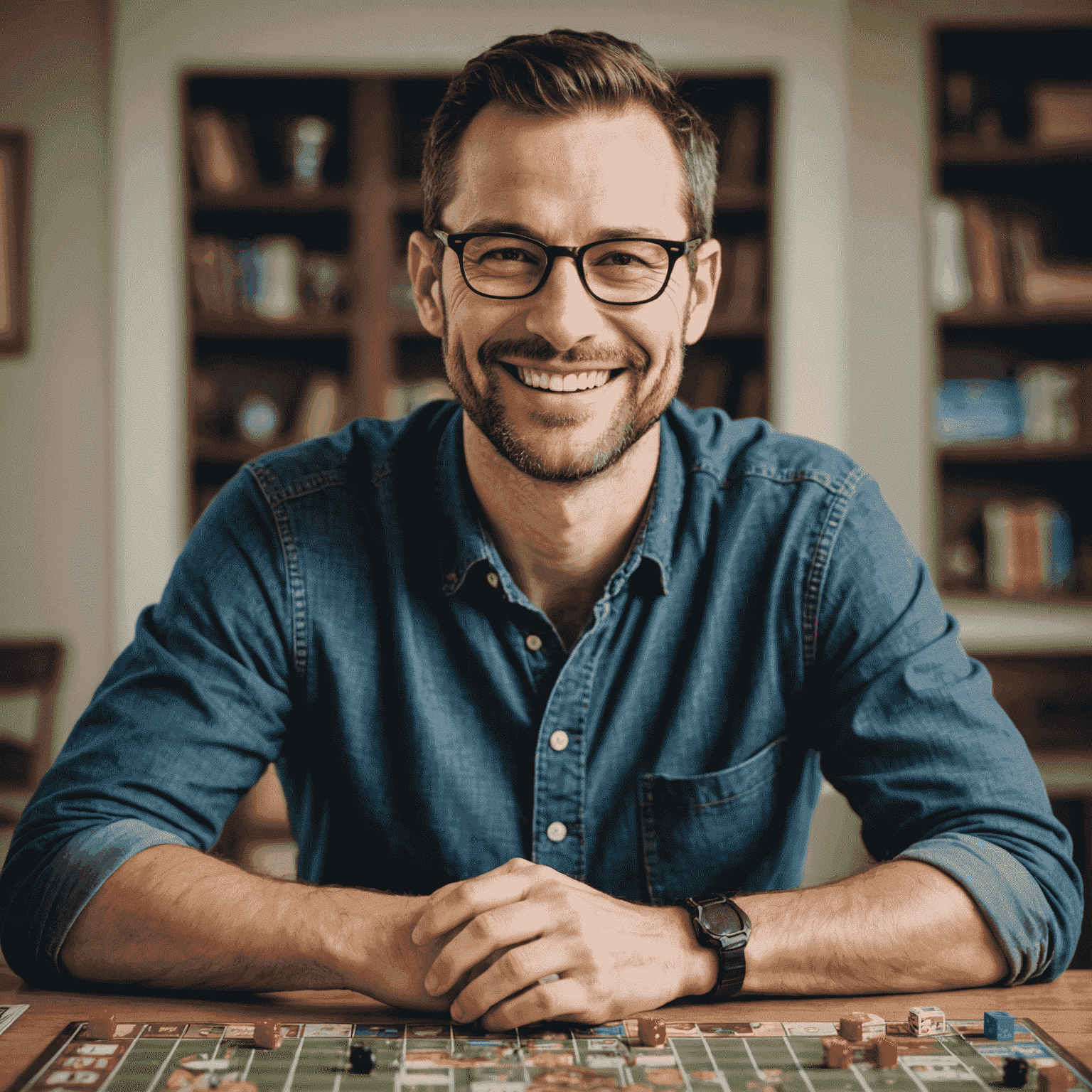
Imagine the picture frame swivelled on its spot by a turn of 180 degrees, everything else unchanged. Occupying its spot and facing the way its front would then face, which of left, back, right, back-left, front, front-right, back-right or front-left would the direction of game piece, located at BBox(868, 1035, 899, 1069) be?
back

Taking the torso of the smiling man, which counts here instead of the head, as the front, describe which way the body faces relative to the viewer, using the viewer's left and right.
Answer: facing the viewer

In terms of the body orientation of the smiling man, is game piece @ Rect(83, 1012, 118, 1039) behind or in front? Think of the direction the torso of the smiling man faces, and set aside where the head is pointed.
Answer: in front

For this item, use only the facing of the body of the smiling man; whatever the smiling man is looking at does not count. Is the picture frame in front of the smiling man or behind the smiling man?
behind

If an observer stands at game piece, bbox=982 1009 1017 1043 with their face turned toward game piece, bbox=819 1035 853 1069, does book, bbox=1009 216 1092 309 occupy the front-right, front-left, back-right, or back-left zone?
back-right

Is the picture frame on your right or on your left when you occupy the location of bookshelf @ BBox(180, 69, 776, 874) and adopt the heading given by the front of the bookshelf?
on your right

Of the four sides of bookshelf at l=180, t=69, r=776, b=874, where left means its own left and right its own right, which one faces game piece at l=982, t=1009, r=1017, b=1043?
front

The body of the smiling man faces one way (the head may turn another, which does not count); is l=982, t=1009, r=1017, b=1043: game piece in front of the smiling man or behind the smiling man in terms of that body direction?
in front

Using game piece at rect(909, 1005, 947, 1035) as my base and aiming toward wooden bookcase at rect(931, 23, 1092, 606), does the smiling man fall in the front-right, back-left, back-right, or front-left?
front-left

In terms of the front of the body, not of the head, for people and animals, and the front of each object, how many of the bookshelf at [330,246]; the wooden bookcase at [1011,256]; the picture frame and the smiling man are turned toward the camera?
4

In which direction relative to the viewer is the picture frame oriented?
toward the camera

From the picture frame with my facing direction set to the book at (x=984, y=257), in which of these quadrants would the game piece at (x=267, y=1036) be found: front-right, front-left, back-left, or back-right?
front-right

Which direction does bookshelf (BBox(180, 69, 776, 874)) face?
toward the camera
